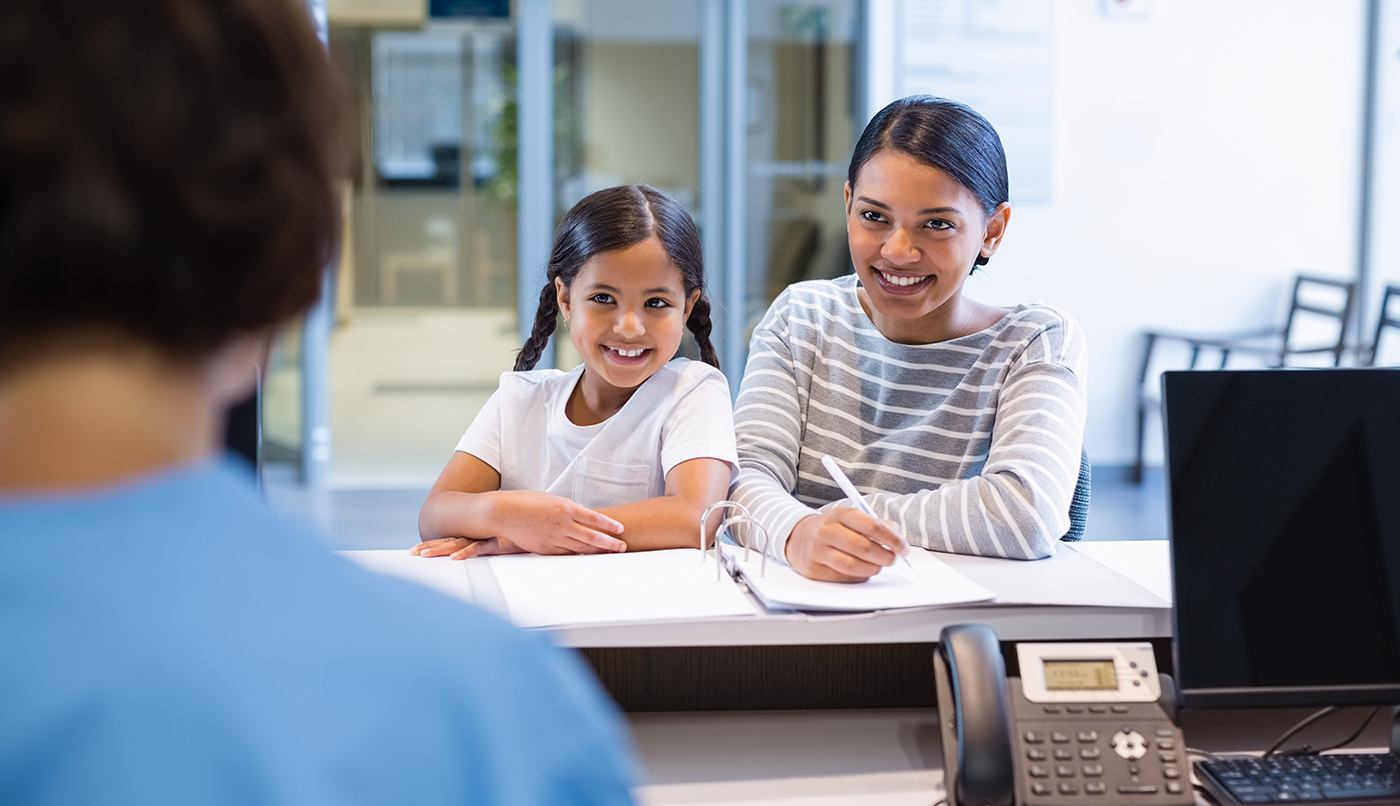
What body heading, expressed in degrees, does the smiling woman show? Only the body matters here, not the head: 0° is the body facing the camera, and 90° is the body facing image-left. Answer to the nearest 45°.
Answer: approximately 45°

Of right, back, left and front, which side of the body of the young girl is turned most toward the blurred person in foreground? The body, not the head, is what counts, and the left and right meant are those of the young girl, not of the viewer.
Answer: front

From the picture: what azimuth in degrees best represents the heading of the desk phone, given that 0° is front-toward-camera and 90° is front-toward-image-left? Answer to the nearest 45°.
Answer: approximately 0°

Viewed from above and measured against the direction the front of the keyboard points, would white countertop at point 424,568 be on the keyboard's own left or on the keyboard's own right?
on the keyboard's own right

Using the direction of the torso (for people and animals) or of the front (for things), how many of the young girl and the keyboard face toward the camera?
2

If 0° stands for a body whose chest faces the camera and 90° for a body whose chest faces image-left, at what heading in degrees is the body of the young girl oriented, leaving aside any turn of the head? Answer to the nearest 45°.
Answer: approximately 0°

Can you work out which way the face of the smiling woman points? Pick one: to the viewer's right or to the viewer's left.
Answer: to the viewer's left

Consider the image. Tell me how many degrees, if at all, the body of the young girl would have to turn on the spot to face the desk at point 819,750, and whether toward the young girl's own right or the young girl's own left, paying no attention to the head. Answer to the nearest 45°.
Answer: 0° — they already face it
